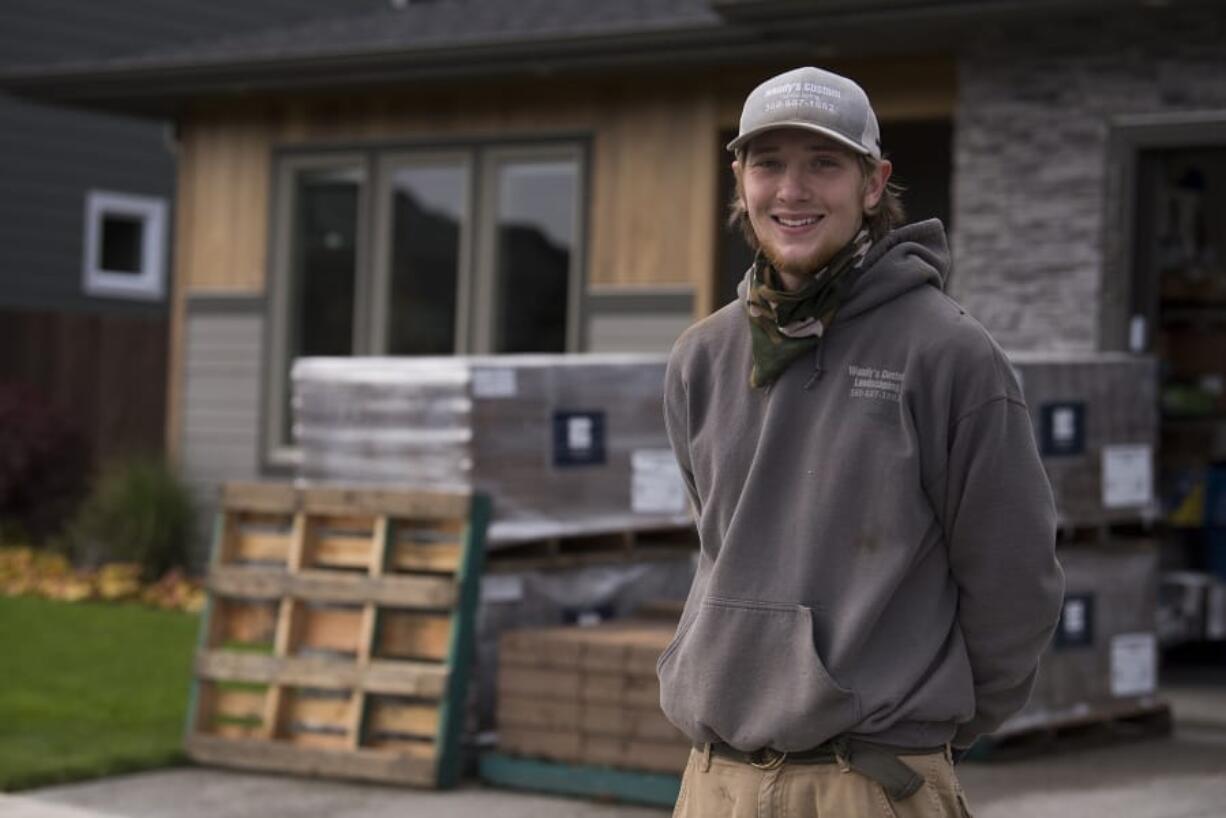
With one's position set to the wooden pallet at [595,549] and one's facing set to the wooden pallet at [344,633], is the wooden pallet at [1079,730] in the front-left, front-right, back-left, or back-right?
back-left

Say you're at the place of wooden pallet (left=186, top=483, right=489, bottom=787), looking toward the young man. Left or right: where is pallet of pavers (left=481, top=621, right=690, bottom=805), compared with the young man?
left

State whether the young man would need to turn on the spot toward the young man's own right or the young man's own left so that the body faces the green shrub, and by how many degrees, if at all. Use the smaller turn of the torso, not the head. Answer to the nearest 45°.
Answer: approximately 90° to the young man's own right

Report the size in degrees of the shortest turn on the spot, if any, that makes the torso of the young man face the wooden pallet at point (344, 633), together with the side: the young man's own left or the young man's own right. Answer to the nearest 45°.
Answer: approximately 90° to the young man's own right

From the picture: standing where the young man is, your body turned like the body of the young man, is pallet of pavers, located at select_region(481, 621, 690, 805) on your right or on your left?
on your right

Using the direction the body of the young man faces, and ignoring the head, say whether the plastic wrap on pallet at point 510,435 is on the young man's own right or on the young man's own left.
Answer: on the young man's own right

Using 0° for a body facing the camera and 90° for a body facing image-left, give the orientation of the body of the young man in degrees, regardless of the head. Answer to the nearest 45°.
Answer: approximately 45°

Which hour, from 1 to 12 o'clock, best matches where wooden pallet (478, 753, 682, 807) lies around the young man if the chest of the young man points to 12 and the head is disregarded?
The wooden pallet is roughly at 4 o'clock from the young man.
